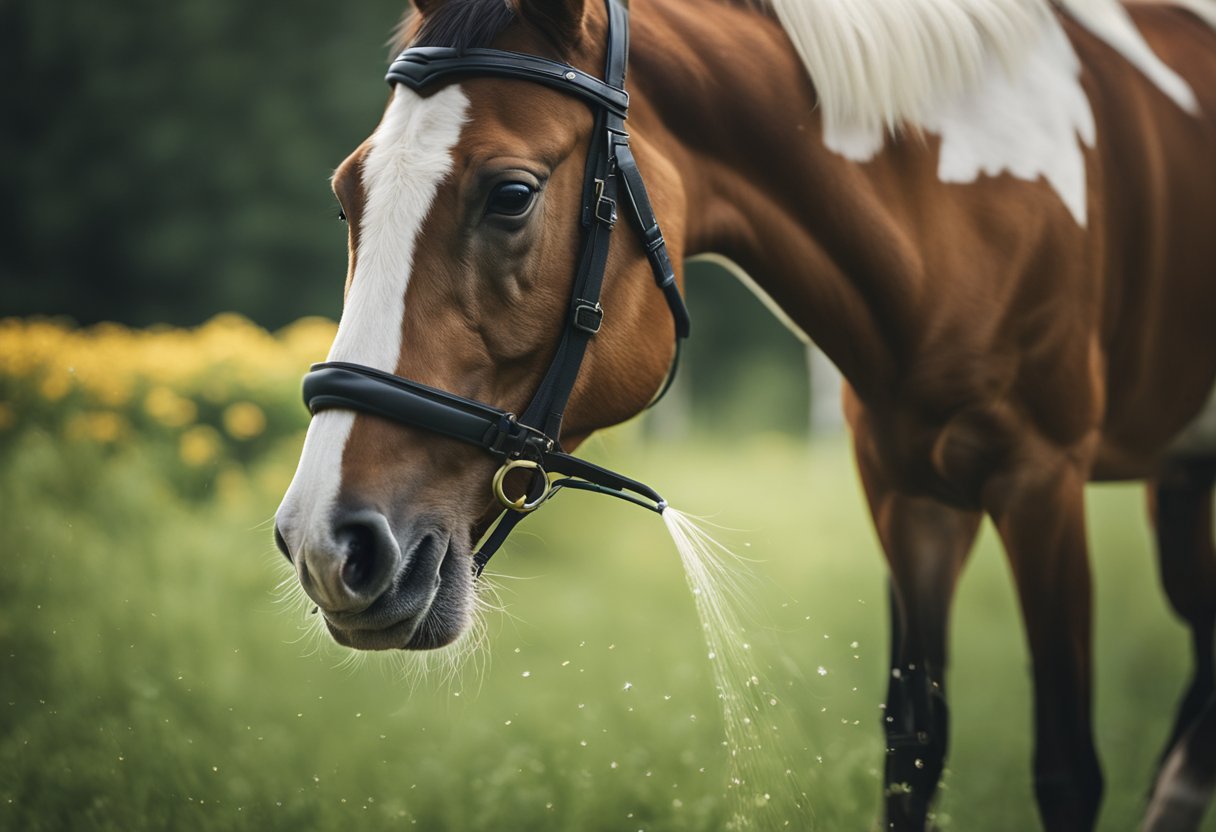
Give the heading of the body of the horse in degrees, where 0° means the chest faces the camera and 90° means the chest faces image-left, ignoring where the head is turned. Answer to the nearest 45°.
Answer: approximately 45°

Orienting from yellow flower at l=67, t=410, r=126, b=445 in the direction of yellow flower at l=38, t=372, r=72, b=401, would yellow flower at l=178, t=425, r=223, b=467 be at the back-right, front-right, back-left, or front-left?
back-right

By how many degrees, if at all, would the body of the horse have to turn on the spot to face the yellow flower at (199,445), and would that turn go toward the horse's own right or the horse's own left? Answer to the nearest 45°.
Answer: approximately 90° to the horse's own right

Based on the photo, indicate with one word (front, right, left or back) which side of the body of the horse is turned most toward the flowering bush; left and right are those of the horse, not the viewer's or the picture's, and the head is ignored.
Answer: right

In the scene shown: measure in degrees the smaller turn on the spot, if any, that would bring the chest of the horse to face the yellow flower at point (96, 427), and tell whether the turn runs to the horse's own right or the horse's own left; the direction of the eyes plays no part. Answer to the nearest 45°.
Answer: approximately 90° to the horse's own right

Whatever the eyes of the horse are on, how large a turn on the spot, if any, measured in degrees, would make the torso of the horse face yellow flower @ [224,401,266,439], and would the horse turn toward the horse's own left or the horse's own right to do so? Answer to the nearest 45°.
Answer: approximately 90° to the horse's own right
